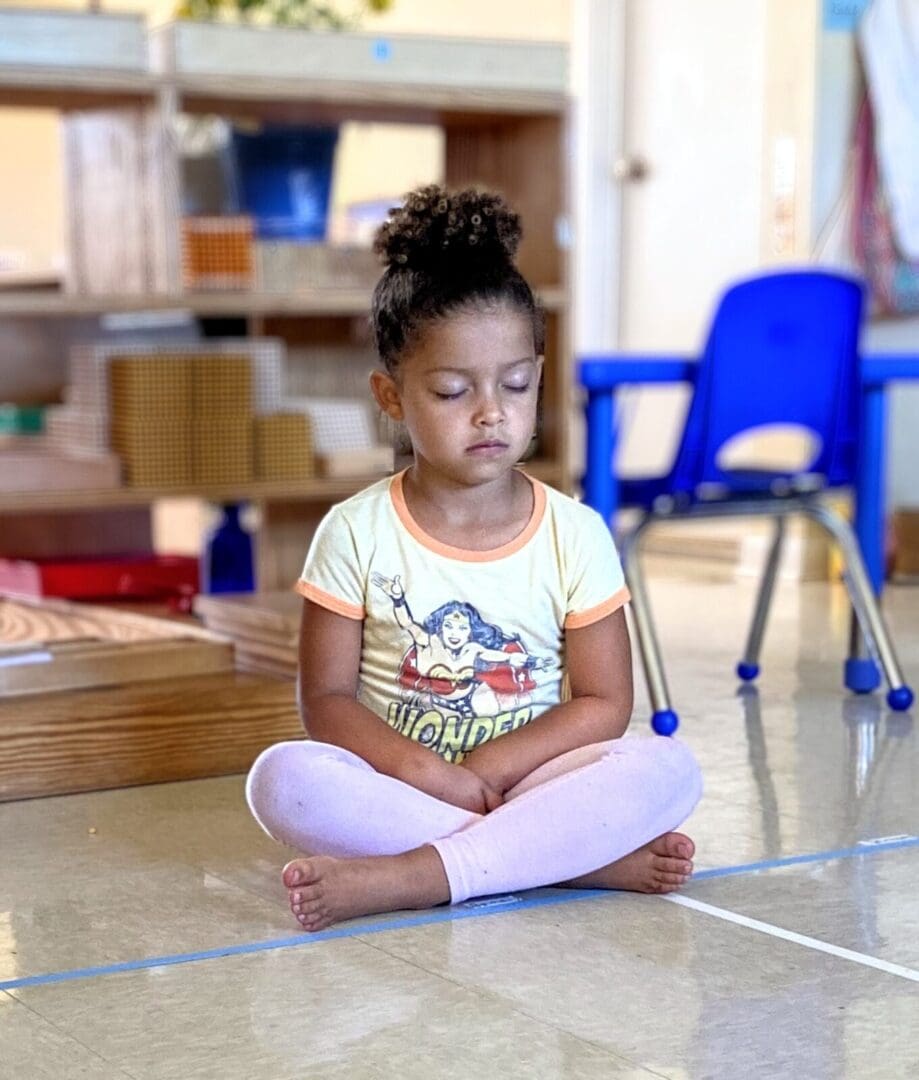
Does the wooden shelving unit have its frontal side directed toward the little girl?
yes

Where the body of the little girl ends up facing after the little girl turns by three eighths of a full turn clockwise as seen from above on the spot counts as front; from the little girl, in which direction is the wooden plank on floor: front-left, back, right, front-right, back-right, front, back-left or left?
front

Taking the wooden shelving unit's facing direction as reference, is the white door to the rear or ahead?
to the rear

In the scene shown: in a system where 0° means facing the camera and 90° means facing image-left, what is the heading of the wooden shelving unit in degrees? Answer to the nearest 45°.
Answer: approximately 0°

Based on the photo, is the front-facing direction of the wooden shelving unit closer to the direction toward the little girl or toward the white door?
the little girl

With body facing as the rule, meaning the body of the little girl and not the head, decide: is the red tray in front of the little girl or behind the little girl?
behind
